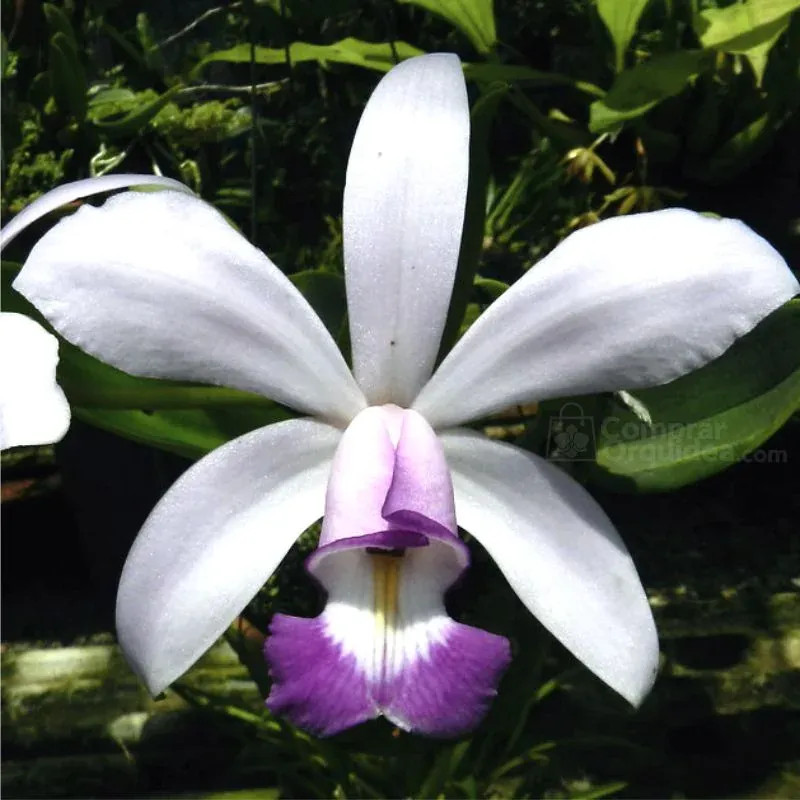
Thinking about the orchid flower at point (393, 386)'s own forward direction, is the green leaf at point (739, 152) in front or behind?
behind

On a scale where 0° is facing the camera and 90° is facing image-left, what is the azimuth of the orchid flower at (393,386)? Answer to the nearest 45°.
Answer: approximately 0°

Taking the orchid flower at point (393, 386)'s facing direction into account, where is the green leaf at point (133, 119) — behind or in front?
behind
